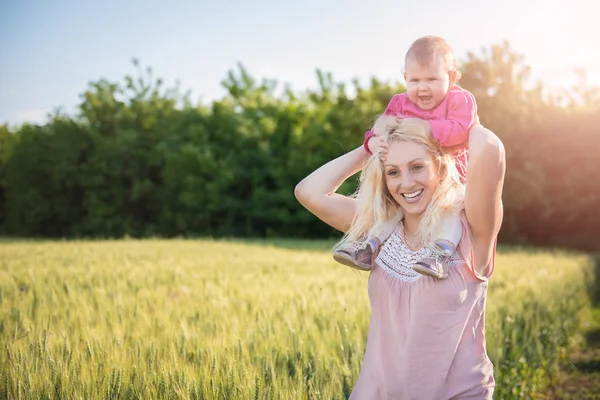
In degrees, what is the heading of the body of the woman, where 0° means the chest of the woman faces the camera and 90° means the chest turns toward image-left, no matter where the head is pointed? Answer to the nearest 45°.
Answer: approximately 45°
